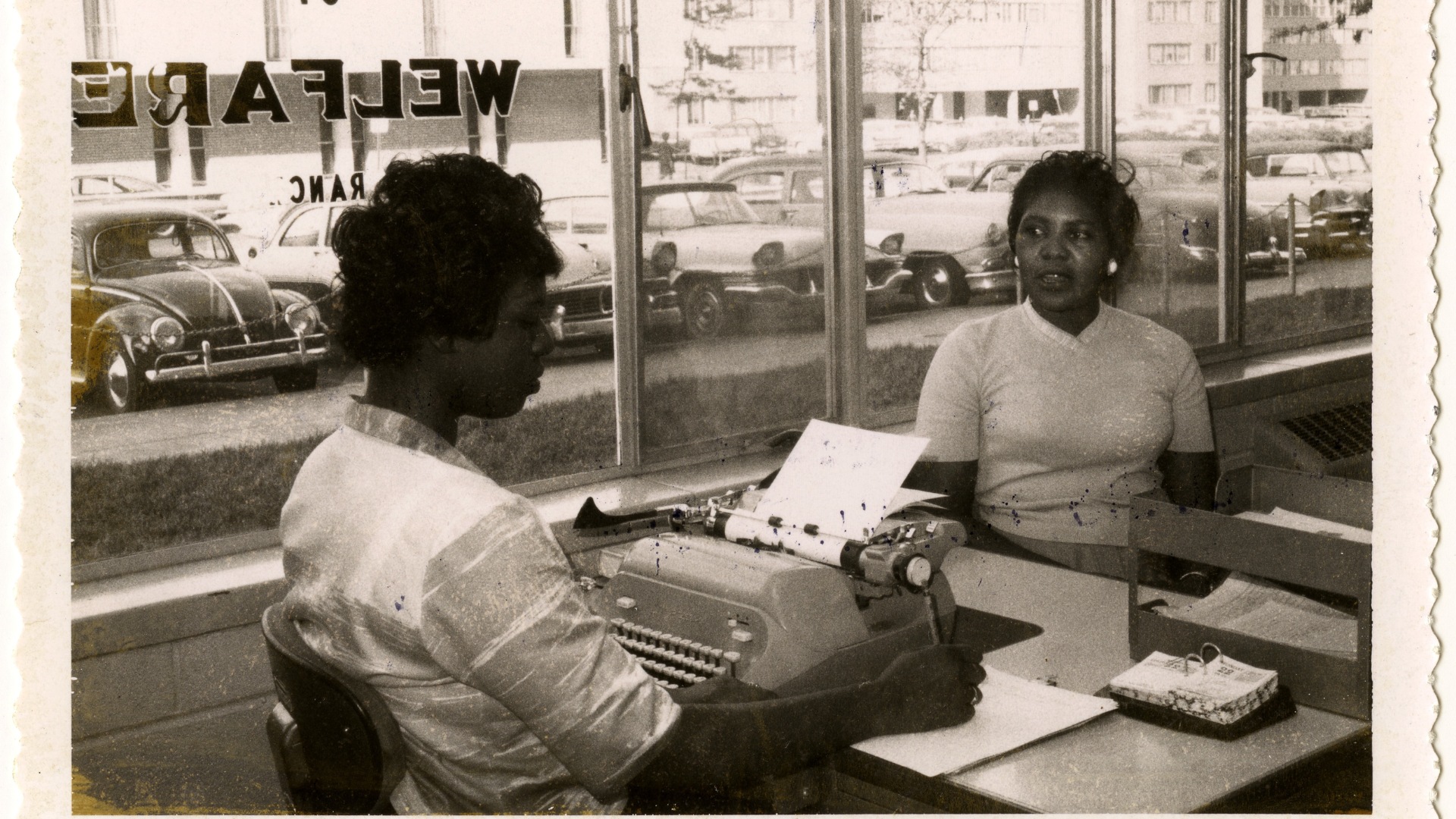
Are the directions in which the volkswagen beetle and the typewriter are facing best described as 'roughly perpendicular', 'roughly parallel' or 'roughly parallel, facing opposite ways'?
roughly perpendicular

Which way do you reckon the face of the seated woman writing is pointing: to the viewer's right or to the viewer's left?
to the viewer's right

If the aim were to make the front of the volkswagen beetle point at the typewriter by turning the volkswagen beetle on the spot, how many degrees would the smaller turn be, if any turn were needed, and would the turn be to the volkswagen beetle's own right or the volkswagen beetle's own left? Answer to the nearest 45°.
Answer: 0° — it already faces it

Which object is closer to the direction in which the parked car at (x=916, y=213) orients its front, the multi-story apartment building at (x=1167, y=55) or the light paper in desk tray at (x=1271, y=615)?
the light paper in desk tray

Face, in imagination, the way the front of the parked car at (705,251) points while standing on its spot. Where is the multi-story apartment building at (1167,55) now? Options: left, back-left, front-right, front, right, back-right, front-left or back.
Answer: left

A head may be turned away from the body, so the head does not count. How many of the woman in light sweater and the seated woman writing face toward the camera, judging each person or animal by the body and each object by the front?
1

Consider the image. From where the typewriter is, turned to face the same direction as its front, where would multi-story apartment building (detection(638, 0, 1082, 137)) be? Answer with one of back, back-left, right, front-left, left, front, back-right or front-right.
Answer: back-right

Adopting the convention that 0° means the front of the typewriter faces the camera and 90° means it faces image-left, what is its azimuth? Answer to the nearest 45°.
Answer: approximately 45°

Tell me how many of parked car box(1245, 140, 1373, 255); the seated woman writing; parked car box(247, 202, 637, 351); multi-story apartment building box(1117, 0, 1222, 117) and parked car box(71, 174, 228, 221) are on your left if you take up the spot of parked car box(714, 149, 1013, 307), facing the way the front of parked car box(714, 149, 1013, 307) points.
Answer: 2

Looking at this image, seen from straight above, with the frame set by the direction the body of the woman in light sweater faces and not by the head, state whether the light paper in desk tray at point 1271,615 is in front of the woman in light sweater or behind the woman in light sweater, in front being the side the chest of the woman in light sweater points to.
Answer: in front

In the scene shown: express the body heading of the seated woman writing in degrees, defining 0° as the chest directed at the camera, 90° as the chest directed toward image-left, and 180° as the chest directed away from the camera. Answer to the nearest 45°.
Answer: approximately 225°

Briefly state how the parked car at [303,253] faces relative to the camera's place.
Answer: facing the viewer and to the right of the viewer

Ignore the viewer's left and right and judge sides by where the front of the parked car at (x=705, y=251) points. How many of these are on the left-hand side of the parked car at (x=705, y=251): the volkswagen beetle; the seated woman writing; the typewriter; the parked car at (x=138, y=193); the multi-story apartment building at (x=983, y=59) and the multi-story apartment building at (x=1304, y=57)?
2
